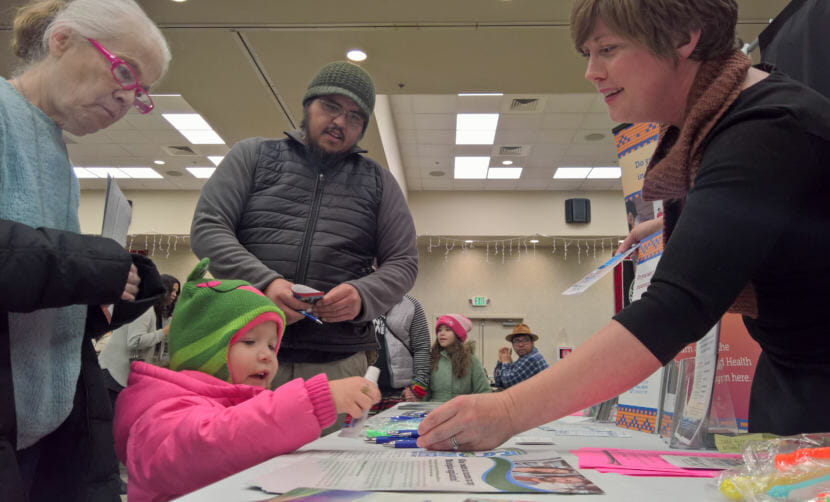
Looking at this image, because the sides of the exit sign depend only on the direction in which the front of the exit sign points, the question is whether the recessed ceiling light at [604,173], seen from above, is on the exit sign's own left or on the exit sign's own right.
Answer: on the exit sign's own left

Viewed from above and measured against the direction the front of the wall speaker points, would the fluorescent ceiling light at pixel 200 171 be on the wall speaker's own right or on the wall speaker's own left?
on the wall speaker's own right

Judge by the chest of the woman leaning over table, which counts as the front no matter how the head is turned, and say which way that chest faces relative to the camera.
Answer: to the viewer's left

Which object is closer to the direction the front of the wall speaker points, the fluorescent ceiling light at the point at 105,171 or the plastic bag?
the plastic bag

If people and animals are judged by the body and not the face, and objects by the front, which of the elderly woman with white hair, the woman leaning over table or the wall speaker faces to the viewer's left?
the woman leaning over table

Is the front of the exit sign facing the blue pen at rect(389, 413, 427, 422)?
yes

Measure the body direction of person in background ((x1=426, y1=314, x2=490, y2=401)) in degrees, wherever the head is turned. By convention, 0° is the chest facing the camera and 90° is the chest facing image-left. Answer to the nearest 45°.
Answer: approximately 45°

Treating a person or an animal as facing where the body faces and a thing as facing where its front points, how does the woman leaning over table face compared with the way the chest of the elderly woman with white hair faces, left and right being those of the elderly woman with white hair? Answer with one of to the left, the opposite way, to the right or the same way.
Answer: the opposite way

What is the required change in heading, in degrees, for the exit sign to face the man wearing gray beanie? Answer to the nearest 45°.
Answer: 0° — it already faces them

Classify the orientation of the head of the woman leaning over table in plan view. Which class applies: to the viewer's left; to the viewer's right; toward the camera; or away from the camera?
to the viewer's left

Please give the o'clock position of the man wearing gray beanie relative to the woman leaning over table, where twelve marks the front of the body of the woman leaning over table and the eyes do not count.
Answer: The man wearing gray beanie is roughly at 1 o'clock from the woman leaning over table.

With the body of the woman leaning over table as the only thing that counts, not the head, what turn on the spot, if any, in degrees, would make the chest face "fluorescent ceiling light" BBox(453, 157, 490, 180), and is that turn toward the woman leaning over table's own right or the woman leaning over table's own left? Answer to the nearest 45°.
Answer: approximately 90° to the woman leaning over table's own right

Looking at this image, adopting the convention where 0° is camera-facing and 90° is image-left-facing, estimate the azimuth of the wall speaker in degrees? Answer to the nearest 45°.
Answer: approximately 0°
